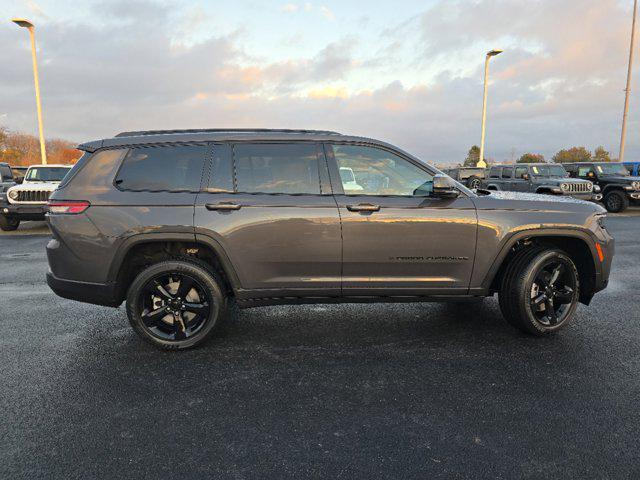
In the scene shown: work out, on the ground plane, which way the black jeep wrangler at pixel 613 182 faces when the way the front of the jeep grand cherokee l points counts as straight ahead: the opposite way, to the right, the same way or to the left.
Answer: to the right

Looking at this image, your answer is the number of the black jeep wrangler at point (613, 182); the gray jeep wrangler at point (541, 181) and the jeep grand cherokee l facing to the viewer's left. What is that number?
0

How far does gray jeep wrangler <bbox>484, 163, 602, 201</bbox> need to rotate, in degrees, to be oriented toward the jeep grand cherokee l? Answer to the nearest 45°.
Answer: approximately 45° to its right

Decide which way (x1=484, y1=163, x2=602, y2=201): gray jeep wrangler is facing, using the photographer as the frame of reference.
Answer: facing the viewer and to the right of the viewer

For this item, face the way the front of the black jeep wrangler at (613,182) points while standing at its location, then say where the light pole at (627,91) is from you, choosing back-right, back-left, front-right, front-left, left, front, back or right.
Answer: back-left

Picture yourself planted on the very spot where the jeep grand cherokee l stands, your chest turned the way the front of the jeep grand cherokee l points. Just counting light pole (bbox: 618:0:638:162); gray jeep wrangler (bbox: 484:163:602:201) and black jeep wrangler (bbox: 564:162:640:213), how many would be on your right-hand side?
0

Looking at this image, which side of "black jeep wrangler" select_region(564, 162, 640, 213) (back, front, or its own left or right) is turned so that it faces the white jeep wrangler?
right

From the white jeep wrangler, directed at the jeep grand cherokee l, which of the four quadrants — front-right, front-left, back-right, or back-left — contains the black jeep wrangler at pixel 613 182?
front-left

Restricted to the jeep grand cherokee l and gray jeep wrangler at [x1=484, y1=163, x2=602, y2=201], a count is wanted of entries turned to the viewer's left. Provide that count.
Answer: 0

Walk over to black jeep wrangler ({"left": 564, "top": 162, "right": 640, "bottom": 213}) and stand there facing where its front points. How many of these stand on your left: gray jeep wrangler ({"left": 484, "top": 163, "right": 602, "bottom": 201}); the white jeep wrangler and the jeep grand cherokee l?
0

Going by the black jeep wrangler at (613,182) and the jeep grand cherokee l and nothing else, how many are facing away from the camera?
0

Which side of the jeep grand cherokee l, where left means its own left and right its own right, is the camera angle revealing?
right

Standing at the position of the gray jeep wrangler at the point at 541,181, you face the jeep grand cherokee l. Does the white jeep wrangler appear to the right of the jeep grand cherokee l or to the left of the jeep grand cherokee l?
right
